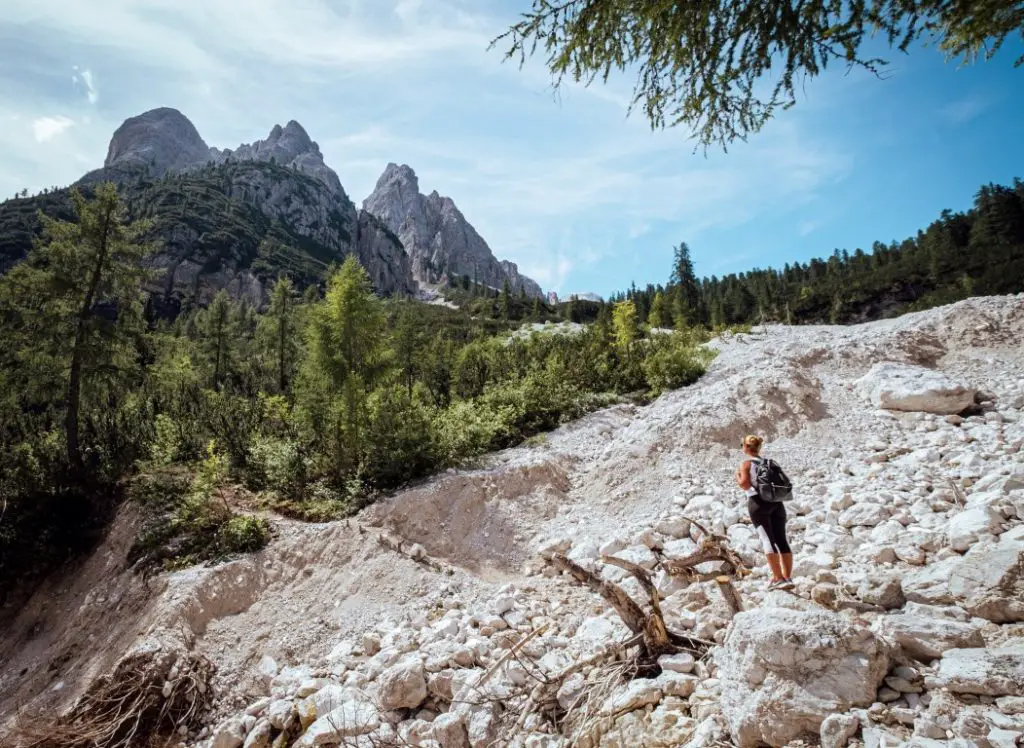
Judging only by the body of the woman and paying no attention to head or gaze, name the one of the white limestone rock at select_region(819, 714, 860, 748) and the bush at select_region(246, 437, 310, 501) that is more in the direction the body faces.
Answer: the bush

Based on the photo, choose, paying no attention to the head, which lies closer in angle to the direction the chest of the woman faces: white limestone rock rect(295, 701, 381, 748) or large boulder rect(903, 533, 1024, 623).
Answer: the white limestone rock

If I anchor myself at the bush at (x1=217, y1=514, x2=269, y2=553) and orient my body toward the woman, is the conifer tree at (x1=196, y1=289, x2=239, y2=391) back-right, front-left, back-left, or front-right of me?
back-left

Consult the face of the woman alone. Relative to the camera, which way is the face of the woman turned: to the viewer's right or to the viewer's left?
to the viewer's left

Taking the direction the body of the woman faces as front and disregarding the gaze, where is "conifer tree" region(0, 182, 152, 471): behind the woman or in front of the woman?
in front

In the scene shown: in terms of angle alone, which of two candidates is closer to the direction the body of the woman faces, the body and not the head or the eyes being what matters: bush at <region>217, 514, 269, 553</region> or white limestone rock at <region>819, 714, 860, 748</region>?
the bush

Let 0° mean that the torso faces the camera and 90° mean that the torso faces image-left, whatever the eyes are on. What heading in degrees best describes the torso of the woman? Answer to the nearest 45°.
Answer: approximately 90°
